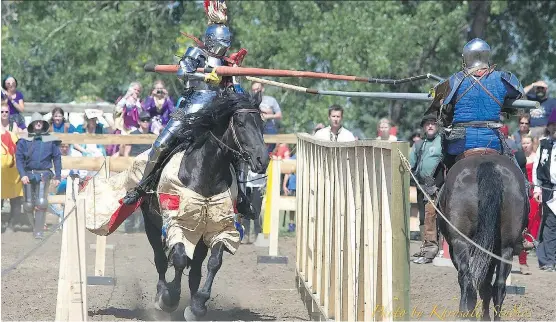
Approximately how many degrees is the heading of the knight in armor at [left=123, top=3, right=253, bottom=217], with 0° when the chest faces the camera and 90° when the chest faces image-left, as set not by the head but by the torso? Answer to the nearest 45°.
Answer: approximately 315°

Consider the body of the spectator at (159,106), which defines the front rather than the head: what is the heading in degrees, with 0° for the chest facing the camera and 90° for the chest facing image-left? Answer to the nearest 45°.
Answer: approximately 0°

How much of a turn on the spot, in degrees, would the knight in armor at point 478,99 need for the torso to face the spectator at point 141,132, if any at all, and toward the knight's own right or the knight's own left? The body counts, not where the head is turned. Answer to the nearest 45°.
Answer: approximately 45° to the knight's own left

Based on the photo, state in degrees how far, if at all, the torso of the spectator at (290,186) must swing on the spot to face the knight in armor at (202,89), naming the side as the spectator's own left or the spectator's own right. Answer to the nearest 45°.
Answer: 0° — they already face them

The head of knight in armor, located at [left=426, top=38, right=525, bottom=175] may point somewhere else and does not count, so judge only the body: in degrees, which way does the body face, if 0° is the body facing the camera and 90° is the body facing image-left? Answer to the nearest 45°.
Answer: approximately 180°

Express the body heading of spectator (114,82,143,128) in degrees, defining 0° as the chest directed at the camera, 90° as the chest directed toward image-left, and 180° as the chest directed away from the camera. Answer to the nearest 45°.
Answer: approximately 315°

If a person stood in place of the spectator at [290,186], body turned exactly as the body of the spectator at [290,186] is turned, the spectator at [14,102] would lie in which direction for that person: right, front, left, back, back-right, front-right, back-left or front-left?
right

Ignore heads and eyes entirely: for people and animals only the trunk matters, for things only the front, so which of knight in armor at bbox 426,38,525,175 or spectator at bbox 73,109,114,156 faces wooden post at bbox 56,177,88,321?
the spectator

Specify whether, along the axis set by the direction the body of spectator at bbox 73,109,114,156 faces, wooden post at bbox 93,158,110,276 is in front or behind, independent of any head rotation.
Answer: in front

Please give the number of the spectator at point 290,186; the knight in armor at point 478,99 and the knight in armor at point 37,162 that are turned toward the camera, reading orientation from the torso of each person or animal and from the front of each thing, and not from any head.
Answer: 2
